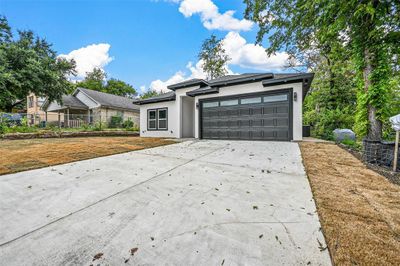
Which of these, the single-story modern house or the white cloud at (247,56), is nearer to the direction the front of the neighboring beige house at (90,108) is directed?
the single-story modern house

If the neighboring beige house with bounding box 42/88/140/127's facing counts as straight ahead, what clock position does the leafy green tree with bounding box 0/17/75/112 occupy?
The leafy green tree is roughly at 12 o'clock from the neighboring beige house.

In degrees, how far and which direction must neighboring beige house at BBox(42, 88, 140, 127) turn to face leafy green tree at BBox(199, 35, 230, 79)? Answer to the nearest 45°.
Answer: approximately 135° to its left

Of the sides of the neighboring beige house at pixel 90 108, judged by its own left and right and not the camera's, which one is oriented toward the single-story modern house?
left

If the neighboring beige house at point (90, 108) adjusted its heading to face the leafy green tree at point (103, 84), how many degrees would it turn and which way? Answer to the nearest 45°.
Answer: approximately 135° to its right

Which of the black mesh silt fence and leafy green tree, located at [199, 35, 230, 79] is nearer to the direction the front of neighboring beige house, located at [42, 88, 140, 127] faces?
the black mesh silt fence

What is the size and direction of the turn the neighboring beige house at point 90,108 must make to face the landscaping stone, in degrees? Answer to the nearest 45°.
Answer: approximately 90° to its left

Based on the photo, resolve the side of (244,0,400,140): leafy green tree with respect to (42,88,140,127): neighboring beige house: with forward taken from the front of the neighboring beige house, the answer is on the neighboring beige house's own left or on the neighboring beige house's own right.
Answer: on the neighboring beige house's own left

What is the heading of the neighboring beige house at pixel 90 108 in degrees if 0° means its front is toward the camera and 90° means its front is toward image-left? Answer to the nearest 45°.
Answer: approximately 45°

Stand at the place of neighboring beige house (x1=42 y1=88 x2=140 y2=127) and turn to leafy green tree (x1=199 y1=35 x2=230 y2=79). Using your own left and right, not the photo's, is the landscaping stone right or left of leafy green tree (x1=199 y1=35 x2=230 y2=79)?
right
